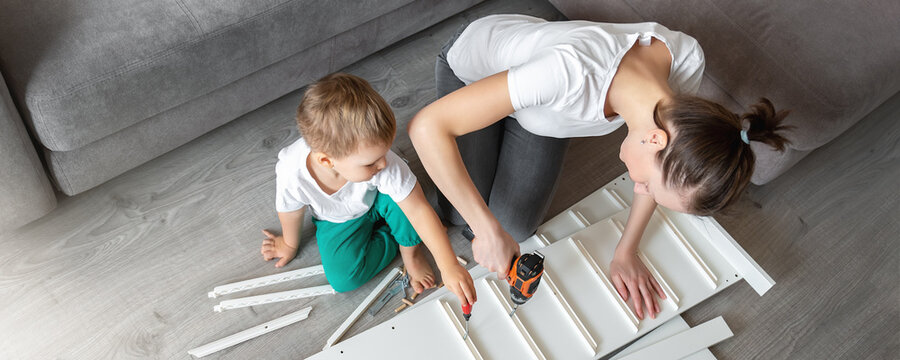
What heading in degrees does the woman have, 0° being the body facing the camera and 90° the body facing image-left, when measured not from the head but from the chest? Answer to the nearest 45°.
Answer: approximately 315°

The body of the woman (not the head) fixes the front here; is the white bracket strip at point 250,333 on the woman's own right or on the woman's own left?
on the woman's own right

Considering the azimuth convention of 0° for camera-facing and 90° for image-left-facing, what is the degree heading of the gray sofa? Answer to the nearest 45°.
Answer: approximately 315°

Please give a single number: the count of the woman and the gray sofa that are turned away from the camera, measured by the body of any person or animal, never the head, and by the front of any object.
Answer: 0

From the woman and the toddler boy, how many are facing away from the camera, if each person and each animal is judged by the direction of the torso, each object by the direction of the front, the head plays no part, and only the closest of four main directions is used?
0
